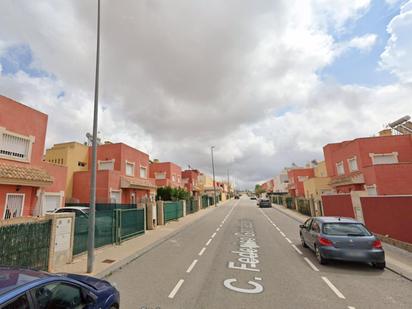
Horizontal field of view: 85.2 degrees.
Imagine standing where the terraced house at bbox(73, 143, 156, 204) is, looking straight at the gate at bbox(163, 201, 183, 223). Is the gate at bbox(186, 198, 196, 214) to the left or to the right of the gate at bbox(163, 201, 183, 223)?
left

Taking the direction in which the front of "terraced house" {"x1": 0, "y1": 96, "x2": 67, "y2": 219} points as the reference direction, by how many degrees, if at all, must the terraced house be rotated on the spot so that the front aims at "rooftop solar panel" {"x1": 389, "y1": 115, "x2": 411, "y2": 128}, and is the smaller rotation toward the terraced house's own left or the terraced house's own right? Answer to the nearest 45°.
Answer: approximately 45° to the terraced house's own left

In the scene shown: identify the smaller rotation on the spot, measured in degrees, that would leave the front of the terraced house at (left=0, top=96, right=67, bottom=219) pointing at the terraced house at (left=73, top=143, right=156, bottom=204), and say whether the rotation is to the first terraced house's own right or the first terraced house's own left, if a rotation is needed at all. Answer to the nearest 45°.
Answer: approximately 90° to the first terraced house's own left

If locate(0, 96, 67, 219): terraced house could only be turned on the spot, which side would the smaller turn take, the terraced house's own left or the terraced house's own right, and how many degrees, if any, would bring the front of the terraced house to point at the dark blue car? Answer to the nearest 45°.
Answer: approximately 45° to the terraced house's own right

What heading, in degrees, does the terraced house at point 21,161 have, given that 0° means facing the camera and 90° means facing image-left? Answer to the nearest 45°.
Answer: approximately 315°

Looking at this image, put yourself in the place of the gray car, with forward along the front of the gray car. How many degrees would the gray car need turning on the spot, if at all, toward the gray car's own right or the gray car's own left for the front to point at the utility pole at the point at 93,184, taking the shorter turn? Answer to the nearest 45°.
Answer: approximately 90° to the gray car's own left

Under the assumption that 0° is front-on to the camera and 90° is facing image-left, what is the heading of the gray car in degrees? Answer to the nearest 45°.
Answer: approximately 135°

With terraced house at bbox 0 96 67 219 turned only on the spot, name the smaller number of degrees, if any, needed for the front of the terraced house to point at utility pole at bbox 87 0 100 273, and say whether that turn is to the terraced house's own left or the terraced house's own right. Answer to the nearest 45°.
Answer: approximately 45° to the terraced house's own right

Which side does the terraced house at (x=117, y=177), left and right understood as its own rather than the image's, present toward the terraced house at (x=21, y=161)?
right

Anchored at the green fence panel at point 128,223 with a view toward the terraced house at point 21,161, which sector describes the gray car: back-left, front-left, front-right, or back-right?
back-left

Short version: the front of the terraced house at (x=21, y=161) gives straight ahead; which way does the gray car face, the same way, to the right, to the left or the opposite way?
to the left

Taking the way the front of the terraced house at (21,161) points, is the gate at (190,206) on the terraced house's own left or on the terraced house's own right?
on the terraced house's own left

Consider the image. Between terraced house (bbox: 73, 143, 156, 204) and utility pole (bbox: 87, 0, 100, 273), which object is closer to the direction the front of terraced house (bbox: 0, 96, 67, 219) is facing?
the utility pole
